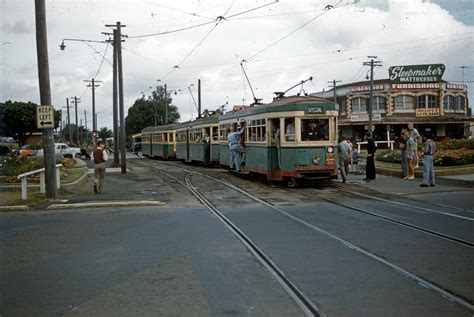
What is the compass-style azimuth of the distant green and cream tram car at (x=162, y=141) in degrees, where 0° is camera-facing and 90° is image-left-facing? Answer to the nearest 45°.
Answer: approximately 315°

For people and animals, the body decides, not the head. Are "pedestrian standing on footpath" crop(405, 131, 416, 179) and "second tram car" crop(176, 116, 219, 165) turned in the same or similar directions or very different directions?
very different directions

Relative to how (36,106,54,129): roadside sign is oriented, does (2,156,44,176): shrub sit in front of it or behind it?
behind

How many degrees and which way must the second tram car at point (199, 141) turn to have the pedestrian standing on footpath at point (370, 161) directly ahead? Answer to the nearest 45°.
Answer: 0° — it already faces them

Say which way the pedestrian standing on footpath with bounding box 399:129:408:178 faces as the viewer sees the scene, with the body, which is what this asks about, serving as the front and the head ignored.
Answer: to the viewer's left

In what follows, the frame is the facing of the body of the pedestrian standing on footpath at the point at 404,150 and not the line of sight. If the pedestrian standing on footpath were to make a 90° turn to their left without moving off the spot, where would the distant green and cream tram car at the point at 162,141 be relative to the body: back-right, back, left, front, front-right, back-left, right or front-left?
back-right

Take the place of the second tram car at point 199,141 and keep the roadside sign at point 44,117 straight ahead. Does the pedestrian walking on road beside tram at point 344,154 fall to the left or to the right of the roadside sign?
left

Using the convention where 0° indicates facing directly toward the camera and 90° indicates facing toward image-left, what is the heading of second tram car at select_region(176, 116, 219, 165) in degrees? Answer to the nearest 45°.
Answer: approximately 315°

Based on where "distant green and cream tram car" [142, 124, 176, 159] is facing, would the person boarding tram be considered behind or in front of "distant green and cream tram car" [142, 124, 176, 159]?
in front

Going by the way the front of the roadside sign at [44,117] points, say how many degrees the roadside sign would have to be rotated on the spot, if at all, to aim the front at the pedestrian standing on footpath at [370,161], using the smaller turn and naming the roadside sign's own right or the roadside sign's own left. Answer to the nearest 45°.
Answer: approximately 90° to the roadside sign's own left
